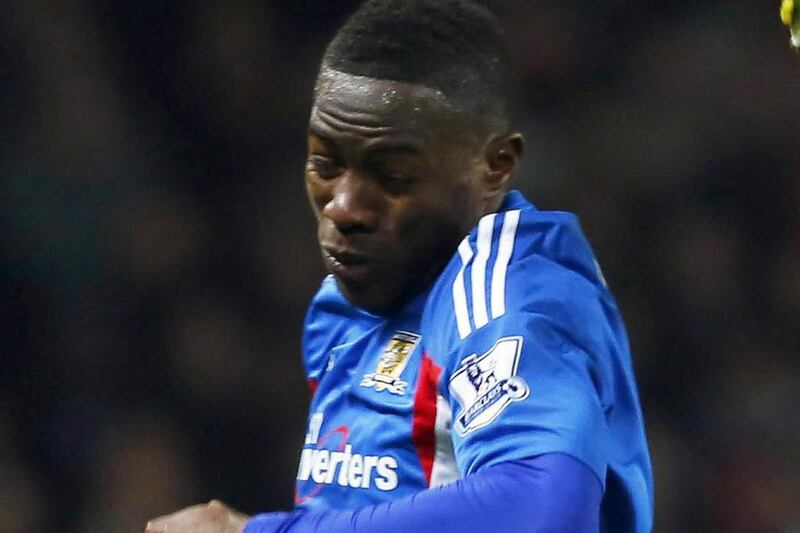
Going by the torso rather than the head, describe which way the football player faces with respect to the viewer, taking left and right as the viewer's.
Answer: facing the viewer and to the left of the viewer

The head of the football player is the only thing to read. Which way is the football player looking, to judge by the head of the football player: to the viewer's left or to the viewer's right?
to the viewer's left
